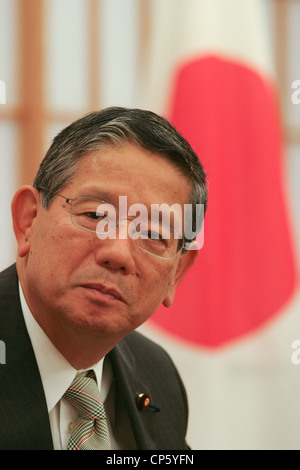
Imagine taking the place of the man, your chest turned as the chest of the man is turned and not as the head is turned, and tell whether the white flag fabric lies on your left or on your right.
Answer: on your left

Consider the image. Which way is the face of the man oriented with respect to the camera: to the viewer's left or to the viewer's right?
to the viewer's right

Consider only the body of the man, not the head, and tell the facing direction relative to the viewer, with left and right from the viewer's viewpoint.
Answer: facing the viewer and to the right of the viewer
